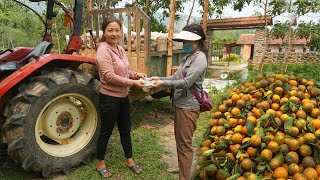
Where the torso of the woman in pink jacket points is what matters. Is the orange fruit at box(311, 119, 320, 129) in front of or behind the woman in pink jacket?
in front

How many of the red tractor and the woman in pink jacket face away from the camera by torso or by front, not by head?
0

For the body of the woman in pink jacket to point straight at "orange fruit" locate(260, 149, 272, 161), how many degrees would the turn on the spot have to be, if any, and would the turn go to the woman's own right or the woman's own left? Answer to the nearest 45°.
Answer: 0° — they already face it

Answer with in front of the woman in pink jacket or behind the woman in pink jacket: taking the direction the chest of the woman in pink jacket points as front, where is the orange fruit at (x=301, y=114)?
in front

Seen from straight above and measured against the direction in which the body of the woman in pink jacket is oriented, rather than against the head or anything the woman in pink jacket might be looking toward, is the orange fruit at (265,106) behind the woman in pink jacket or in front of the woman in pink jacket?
in front

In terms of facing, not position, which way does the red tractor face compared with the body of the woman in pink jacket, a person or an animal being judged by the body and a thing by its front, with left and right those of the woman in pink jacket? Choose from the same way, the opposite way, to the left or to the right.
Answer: to the right

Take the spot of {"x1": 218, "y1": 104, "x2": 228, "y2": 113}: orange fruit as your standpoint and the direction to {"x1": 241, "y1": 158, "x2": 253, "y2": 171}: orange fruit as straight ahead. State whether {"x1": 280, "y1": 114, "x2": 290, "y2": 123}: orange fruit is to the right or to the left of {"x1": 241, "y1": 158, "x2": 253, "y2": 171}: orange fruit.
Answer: left

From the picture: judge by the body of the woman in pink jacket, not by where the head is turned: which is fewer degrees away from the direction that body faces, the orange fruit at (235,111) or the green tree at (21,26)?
the orange fruit
